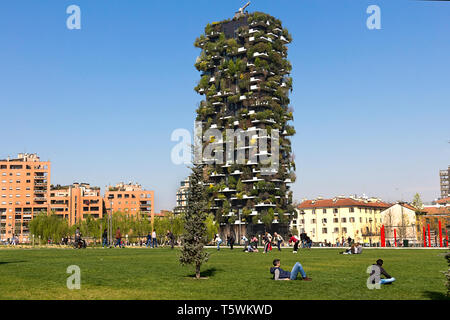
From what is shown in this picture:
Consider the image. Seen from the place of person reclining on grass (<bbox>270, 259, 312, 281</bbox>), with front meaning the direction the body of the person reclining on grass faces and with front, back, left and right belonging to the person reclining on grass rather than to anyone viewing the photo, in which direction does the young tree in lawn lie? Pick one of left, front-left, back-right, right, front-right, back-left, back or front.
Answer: back

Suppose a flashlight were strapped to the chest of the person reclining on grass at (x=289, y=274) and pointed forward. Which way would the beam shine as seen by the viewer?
to the viewer's right
